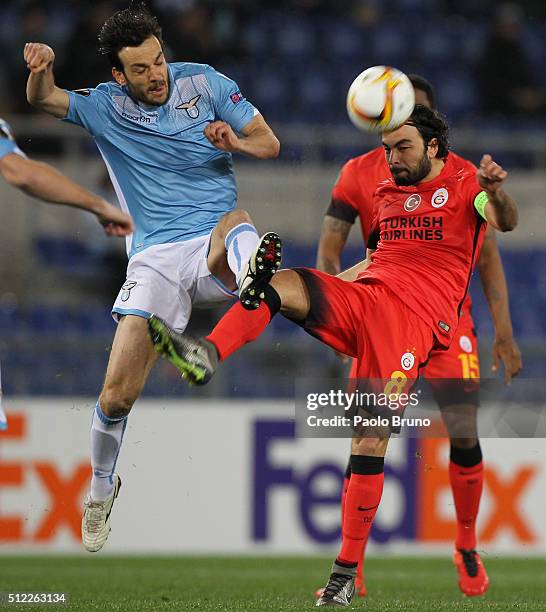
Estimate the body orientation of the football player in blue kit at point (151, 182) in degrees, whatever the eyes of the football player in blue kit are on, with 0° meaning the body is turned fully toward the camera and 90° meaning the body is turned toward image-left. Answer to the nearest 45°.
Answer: approximately 315°

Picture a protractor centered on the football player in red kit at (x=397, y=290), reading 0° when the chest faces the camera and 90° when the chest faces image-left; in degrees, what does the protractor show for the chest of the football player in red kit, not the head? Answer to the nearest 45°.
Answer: approximately 45°

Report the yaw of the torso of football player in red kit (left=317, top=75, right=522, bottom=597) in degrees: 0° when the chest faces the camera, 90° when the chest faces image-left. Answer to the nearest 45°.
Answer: approximately 0°

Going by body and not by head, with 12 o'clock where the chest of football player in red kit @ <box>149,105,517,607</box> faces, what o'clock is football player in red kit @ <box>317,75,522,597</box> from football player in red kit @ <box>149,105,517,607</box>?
football player in red kit @ <box>317,75,522,597</box> is roughly at 5 o'clock from football player in red kit @ <box>149,105,517,607</box>.

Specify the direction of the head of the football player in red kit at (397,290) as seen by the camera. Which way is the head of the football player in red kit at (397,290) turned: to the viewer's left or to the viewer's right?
to the viewer's left

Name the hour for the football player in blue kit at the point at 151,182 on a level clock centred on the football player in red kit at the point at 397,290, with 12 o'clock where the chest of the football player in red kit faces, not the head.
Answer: The football player in blue kit is roughly at 2 o'clock from the football player in red kit.

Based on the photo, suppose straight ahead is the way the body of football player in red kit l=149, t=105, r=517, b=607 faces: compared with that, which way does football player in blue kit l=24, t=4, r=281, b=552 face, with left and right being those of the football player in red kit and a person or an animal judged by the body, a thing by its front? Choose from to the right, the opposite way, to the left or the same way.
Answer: to the left

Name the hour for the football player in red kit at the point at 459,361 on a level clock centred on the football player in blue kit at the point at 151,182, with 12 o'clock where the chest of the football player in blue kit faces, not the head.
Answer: The football player in red kit is roughly at 10 o'clock from the football player in blue kit.

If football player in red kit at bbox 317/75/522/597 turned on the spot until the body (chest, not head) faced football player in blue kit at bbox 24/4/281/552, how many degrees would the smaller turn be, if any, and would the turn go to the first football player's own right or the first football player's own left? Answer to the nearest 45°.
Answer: approximately 45° to the first football player's own right
